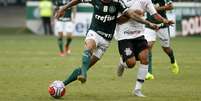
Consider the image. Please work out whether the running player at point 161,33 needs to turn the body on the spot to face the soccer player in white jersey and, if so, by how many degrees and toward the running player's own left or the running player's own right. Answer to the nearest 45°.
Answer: approximately 45° to the running player's own left

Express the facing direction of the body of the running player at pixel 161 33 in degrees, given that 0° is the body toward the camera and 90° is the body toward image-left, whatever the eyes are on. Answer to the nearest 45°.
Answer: approximately 45°
